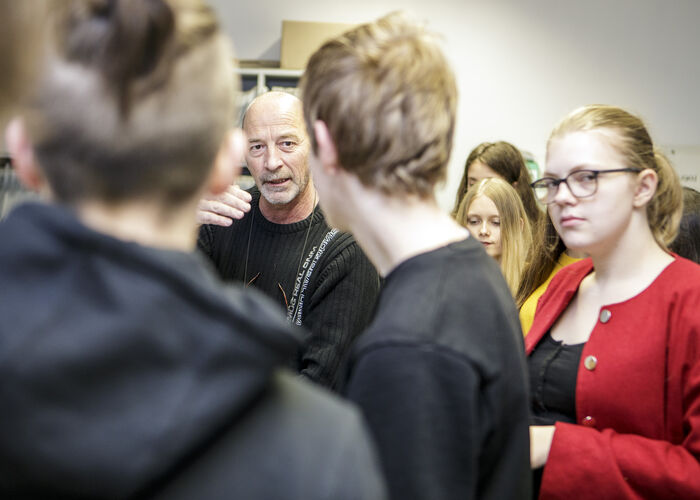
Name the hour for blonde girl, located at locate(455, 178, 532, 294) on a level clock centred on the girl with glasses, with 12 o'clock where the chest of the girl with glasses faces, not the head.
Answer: The blonde girl is roughly at 4 o'clock from the girl with glasses.

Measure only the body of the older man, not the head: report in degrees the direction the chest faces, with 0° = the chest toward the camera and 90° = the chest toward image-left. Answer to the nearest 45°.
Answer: approximately 0°

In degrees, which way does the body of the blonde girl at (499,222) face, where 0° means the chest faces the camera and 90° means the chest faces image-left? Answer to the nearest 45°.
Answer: approximately 45°

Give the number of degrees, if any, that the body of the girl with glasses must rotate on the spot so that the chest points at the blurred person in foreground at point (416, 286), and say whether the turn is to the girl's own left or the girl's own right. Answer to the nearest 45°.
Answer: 0° — they already face them

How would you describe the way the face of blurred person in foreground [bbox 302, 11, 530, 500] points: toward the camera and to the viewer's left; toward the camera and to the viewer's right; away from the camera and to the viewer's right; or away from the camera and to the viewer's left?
away from the camera and to the viewer's left

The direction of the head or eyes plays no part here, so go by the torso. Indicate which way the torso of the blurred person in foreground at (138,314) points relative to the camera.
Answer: away from the camera

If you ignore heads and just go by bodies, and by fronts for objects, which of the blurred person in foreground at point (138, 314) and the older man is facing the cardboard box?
the blurred person in foreground

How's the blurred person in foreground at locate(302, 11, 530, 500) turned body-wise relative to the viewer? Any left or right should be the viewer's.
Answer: facing away from the viewer and to the left of the viewer

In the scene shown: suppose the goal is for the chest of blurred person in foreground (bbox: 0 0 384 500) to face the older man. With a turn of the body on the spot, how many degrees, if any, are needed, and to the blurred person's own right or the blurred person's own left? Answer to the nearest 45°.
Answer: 0° — they already face them
